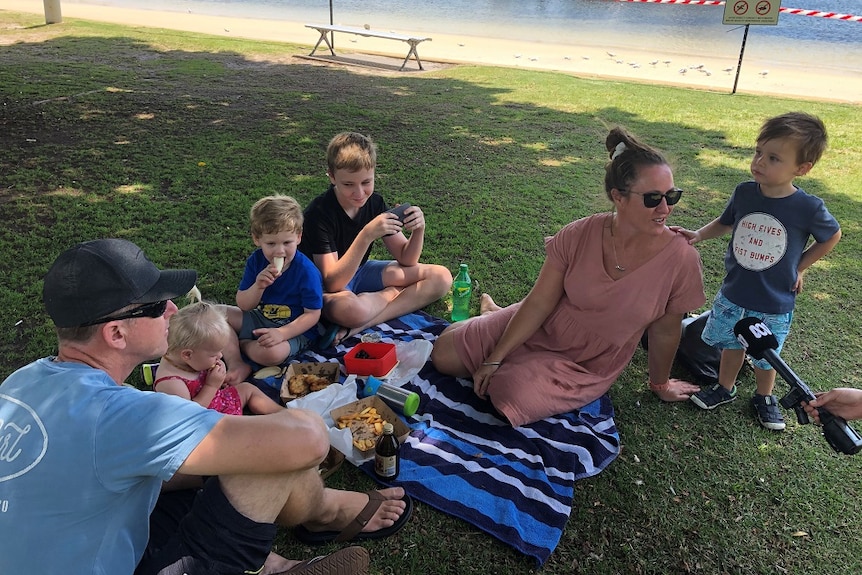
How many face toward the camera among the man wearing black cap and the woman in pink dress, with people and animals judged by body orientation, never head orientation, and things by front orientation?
1

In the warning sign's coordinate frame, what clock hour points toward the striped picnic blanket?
The striped picnic blanket is roughly at 12 o'clock from the warning sign.

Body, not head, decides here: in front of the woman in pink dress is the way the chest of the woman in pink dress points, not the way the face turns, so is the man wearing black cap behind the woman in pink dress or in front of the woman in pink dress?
in front

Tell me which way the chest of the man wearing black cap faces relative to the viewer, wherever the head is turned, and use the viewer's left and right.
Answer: facing away from the viewer and to the right of the viewer

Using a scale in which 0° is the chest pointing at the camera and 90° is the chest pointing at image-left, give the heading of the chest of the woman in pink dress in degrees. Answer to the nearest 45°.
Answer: approximately 0°

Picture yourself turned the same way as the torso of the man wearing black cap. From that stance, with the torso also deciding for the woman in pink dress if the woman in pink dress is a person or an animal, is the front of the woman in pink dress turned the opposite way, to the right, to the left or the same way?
the opposite way

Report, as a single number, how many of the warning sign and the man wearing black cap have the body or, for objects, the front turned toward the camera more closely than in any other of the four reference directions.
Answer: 1

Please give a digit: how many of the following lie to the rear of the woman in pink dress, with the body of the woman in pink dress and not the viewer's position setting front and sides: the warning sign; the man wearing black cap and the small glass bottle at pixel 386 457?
1

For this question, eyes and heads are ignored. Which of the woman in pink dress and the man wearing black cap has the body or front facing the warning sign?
the man wearing black cap
